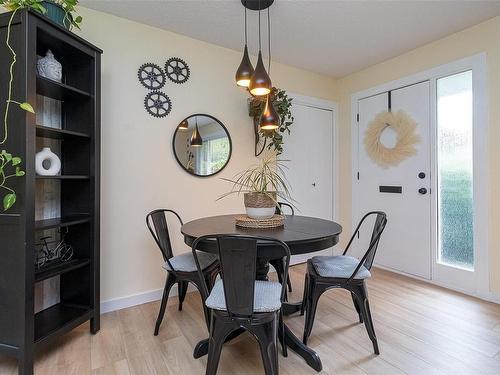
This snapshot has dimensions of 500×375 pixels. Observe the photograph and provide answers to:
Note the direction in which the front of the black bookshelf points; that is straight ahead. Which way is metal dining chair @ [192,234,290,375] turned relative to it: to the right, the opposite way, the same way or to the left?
to the left

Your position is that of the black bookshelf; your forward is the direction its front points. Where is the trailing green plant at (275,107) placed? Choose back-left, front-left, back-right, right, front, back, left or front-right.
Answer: front-left

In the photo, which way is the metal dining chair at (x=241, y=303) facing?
away from the camera

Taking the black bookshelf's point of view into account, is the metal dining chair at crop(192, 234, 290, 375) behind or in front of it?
in front

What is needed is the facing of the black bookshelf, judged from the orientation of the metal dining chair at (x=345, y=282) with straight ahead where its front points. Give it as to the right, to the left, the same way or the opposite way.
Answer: the opposite way

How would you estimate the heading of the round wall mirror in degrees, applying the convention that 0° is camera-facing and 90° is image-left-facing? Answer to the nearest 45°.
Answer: approximately 0°

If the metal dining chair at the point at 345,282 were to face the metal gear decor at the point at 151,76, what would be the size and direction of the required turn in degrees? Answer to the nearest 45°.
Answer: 0° — it already faces it

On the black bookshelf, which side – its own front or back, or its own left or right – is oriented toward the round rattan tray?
front

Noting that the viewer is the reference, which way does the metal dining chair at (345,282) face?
facing to the left of the viewer

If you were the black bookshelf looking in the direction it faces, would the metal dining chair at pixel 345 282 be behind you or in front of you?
in front

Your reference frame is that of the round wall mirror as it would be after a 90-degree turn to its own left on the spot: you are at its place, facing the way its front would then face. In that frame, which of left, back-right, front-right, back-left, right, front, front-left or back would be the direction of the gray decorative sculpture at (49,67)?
back-right
